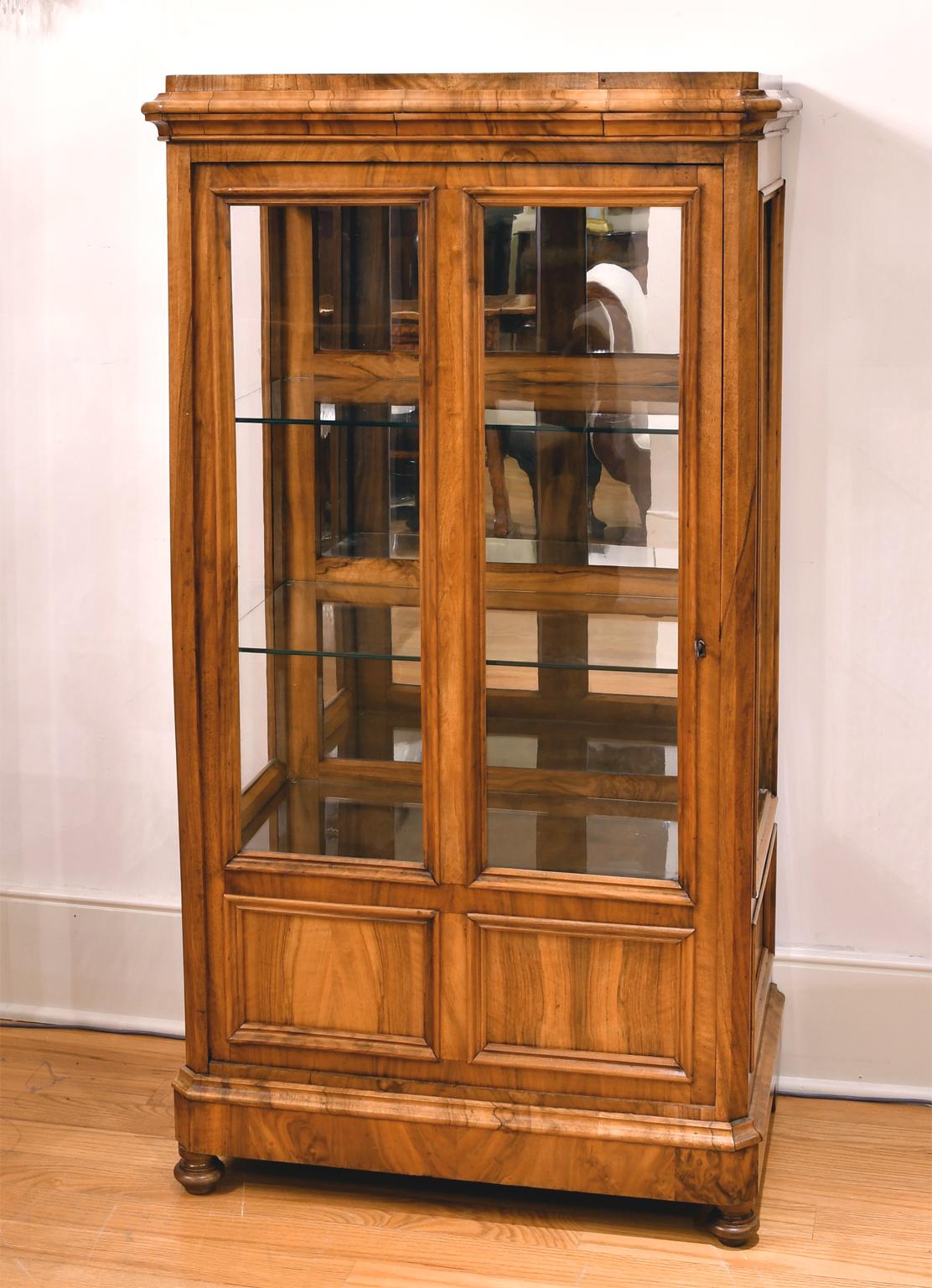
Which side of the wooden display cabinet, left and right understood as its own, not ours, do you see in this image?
front
